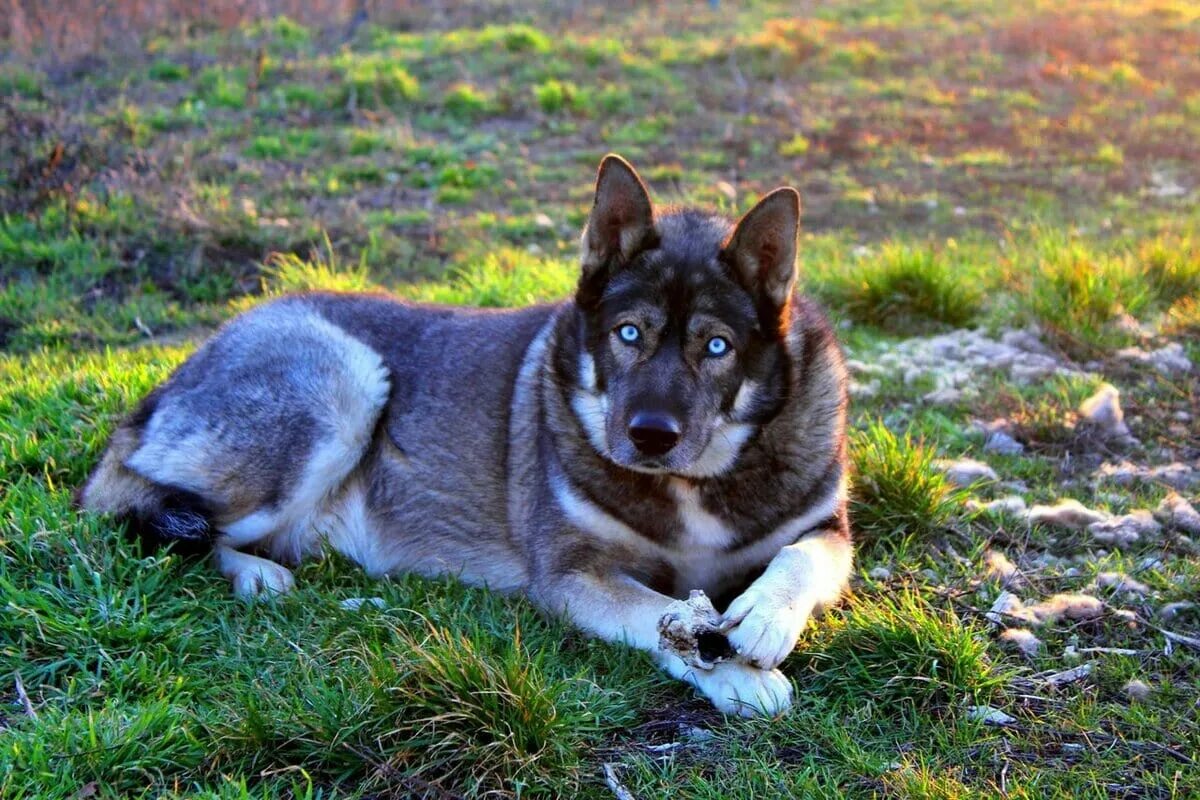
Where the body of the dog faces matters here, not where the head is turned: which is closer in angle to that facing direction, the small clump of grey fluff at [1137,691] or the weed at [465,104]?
the small clump of grey fluff

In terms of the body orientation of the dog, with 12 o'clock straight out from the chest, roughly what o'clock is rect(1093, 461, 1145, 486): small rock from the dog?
The small rock is roughly at 10 o'clock from the dog.

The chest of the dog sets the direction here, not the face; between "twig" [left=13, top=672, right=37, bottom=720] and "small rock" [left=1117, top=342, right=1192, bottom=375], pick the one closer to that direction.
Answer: the small rock

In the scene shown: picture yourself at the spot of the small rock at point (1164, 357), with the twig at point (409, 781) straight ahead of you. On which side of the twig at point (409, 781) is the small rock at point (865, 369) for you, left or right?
right

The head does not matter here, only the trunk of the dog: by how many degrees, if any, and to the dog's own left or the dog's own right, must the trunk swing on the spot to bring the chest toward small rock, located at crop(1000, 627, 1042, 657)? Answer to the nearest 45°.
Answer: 0° — it already faces it

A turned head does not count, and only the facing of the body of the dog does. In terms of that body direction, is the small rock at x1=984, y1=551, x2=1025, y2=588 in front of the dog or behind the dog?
in front

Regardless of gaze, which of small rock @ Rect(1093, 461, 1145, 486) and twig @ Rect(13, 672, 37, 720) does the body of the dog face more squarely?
the small rock

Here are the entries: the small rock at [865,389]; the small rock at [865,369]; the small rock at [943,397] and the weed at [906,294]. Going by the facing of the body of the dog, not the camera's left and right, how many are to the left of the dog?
4

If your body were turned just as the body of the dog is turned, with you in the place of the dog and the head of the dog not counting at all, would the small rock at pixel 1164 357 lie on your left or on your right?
on your left

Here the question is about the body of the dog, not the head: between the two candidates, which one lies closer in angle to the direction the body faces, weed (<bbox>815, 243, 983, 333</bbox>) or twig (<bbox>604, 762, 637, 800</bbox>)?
the twig

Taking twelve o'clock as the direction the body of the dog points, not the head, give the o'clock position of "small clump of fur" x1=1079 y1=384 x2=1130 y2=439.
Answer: The small clump of fur is roughly at 10 o'clock from the dog.

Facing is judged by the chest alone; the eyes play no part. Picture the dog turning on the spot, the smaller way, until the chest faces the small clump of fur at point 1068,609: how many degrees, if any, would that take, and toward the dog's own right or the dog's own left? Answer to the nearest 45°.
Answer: approximately 45° to the dog's own left

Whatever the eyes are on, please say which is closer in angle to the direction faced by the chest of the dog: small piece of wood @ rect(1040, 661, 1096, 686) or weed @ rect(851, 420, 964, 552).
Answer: the small piece of wood

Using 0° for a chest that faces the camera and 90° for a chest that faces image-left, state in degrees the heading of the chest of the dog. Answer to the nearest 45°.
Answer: approximately 315°

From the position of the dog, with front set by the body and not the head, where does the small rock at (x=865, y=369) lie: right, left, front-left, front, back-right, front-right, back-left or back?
left

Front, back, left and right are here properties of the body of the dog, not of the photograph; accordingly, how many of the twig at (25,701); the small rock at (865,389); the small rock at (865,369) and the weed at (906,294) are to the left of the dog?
3

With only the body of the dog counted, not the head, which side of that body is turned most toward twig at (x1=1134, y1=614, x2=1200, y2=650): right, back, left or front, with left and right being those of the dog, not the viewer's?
front
